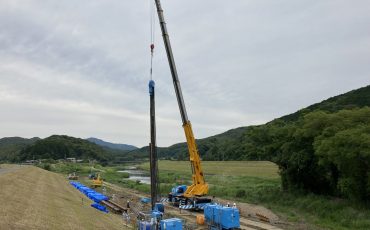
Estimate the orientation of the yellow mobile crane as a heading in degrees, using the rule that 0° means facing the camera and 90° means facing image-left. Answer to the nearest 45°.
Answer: approximately 90°

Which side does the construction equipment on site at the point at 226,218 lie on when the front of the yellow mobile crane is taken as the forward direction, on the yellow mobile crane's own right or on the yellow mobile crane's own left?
on the yellow mobile crane's own left
